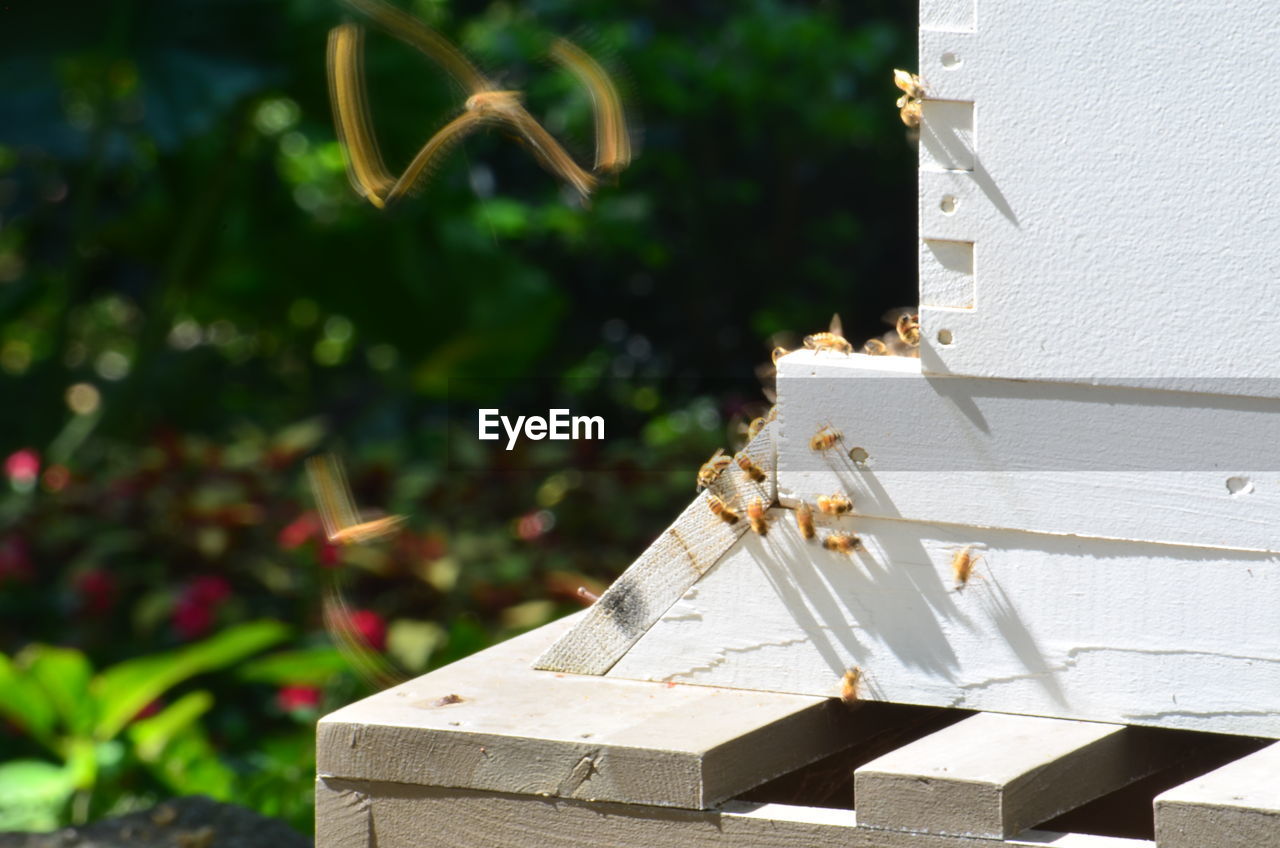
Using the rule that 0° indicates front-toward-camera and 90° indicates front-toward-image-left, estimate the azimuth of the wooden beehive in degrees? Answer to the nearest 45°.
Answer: approximately 90°

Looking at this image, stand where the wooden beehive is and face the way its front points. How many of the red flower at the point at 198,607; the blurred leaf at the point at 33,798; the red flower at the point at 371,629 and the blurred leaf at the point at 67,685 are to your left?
0

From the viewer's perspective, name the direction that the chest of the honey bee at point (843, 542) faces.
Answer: to the viewer's left

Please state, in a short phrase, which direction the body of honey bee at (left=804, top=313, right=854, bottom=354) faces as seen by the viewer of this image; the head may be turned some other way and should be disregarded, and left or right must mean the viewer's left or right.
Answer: facing to the right of the viewer

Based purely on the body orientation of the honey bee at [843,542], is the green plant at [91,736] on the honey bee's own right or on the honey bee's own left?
on the honey bee's own right

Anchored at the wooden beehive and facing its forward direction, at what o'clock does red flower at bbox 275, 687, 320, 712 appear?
The red flower is roughly at 2 o'clock from the wooden beehive.

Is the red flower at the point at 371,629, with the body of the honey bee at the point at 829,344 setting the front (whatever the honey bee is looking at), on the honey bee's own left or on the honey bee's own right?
on the honey bee's own left
